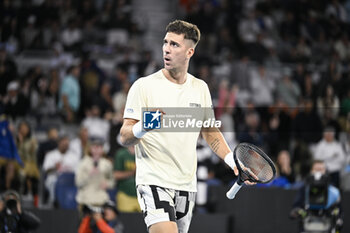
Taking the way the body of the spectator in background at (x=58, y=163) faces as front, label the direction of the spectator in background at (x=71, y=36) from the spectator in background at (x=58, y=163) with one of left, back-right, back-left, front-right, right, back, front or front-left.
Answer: back

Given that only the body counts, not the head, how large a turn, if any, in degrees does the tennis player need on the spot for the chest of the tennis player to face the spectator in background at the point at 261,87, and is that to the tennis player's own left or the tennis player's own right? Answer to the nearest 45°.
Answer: approximately 135° to the tennis player's own left

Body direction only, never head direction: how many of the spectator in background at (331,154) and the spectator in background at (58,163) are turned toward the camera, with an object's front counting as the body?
2

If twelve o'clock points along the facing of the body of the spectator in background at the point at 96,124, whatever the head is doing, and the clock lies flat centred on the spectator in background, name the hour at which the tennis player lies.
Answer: The tennis player is roughly at 12 o'clock from the spectator in background.

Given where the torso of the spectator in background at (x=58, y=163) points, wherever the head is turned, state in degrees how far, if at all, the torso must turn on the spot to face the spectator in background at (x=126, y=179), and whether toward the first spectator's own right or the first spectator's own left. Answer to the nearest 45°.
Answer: approximately 45° to the first spectator's own left
